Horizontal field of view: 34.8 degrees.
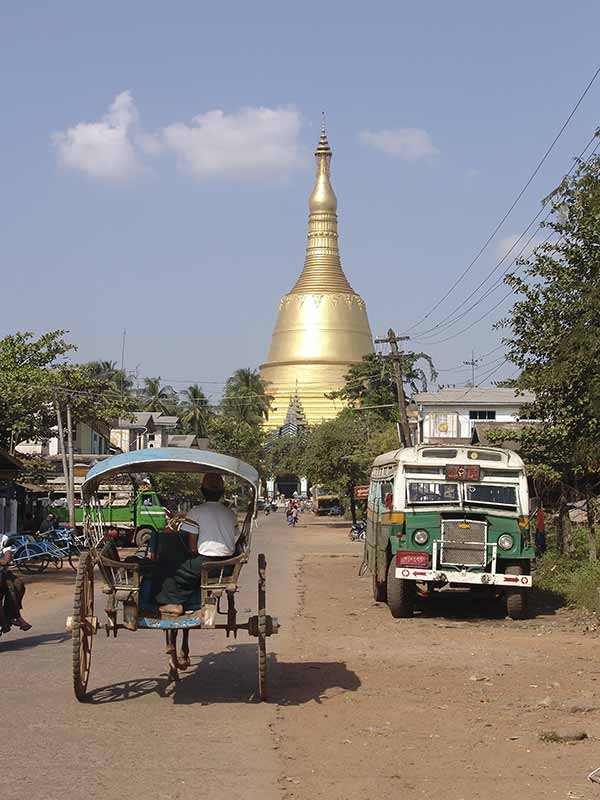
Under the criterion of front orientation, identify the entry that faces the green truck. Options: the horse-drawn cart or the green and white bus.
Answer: the horse-drawn cart

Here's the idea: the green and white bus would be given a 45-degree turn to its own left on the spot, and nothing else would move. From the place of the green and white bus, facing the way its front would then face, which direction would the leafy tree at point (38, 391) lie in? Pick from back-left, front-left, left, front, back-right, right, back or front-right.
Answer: back

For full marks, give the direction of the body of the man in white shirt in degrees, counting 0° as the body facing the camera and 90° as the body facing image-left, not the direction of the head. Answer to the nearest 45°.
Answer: approximately 135°

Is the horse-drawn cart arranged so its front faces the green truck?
yes

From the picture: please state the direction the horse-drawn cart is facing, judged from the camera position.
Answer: facing away from the viewer

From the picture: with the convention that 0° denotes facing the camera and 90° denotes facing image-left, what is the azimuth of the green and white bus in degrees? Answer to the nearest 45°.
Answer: approximately 0°

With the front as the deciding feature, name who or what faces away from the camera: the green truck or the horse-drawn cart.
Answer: the horse-drawn cart

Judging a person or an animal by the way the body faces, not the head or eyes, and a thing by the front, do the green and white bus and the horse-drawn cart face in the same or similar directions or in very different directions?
very different directions

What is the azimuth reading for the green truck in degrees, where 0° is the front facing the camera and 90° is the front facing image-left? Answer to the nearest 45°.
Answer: approximately 270°

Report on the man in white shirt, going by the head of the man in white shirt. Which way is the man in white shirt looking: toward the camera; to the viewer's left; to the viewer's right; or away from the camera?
away from the camera
